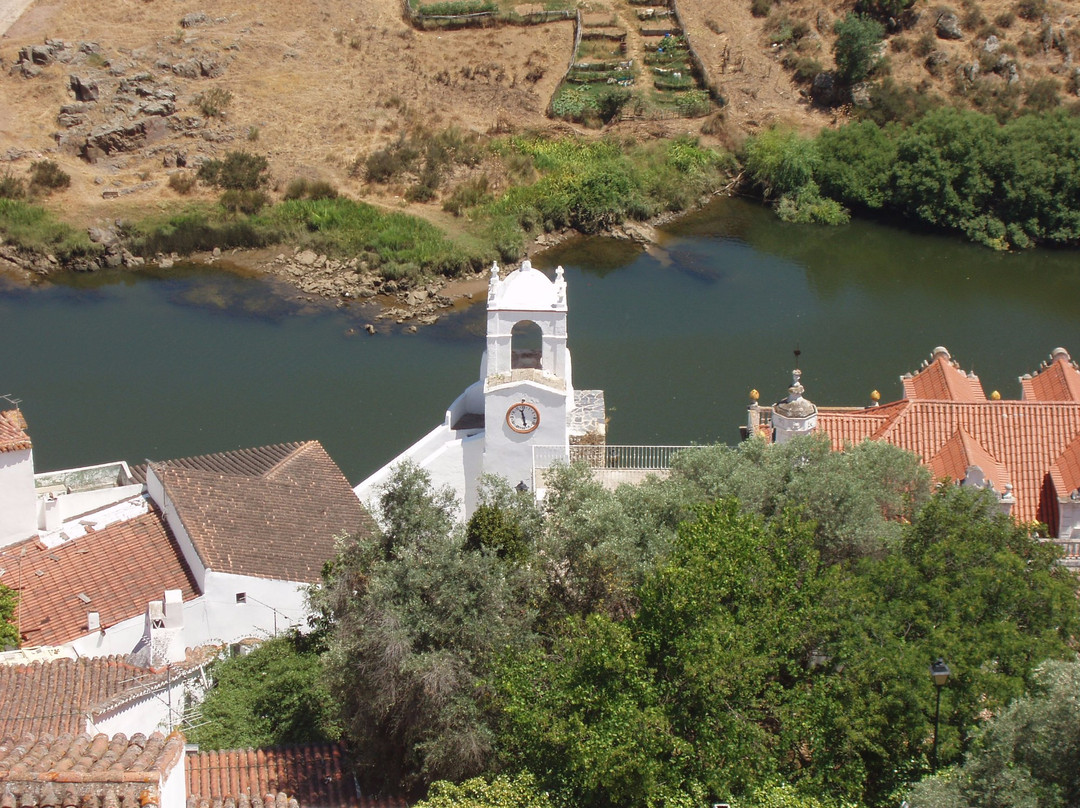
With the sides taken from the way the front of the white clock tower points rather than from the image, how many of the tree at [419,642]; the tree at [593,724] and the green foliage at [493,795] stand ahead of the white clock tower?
3

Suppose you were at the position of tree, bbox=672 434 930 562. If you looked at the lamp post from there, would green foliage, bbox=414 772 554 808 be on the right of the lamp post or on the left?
right

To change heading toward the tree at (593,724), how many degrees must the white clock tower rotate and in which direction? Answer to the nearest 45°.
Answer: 0° — it already faces it

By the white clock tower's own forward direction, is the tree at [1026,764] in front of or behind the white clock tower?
in front

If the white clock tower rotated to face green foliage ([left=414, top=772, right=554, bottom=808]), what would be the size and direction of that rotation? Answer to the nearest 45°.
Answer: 0° — it already faces it

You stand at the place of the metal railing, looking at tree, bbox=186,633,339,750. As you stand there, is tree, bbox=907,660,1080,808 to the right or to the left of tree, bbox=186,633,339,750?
left

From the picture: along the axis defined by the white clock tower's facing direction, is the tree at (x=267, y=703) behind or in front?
in front

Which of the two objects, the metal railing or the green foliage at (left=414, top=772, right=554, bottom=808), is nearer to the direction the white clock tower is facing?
the green foliage

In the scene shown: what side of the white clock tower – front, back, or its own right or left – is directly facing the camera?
front

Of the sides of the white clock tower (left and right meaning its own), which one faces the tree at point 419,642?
front

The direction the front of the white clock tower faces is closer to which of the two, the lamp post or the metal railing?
the lamp post
